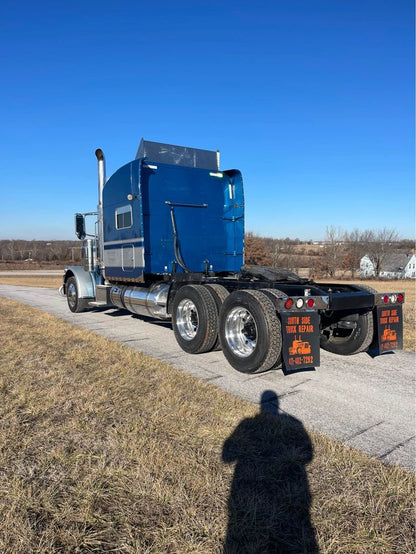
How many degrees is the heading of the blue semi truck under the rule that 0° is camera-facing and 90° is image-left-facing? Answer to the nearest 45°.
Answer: approximately 135°

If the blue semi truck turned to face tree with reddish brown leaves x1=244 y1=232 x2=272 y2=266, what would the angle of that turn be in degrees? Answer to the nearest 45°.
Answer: approximately 45° to its right
